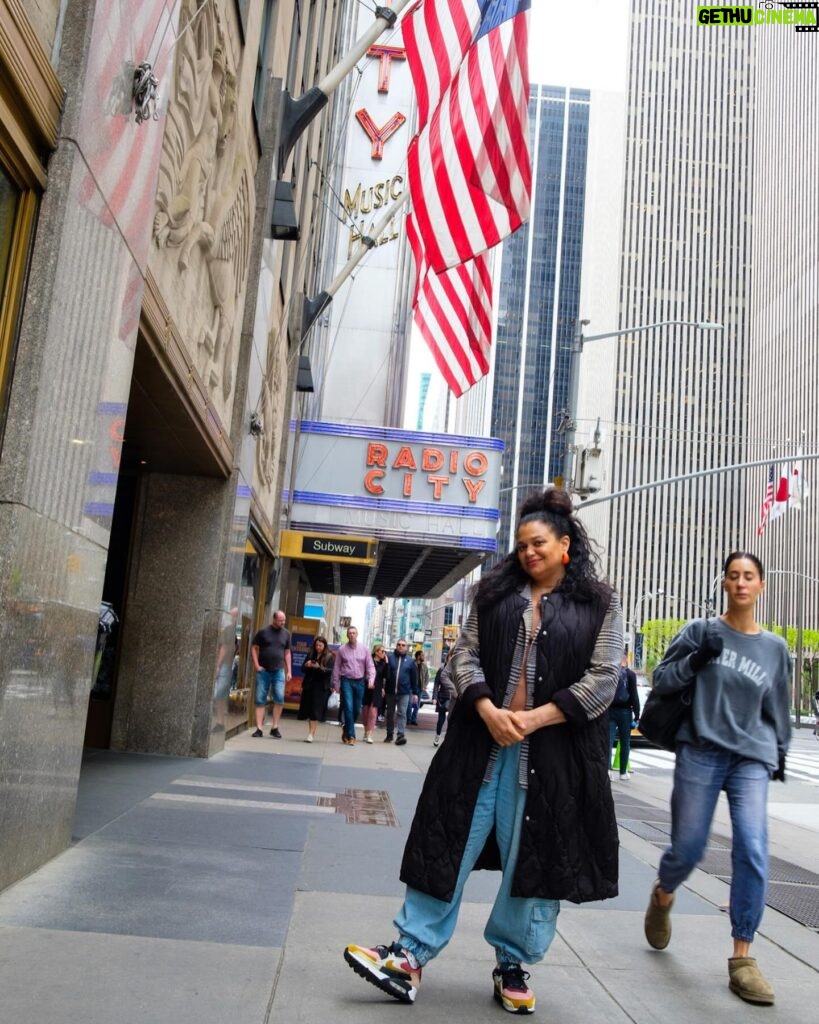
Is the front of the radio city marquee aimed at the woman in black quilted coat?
yes

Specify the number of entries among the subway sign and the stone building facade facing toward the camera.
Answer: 1

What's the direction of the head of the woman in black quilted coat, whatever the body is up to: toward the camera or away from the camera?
toward the camera

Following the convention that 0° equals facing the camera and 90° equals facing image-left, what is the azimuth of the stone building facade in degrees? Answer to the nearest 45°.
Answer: approximately 270°

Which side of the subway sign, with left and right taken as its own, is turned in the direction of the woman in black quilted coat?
front

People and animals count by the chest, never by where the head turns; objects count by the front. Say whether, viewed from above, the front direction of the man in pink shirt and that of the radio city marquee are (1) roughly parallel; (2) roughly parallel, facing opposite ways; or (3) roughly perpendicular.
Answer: roughly parallel

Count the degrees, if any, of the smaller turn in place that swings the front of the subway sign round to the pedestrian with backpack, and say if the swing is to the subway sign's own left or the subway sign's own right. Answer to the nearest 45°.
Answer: approximately 45° to the subway sign's own left

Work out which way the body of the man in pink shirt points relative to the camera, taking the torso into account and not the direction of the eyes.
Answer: toward the camera

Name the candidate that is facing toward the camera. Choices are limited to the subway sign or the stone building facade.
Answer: the subway sign

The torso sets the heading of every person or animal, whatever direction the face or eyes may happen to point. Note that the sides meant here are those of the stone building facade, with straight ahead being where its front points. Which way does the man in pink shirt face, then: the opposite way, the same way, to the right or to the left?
to the right

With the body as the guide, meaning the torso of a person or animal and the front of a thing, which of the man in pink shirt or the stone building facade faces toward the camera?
the man in pink shirt

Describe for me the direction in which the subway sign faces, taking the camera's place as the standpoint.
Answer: facing the viewer

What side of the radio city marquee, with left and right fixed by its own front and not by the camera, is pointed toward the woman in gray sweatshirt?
front

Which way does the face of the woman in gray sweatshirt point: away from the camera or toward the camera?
toward the camera
